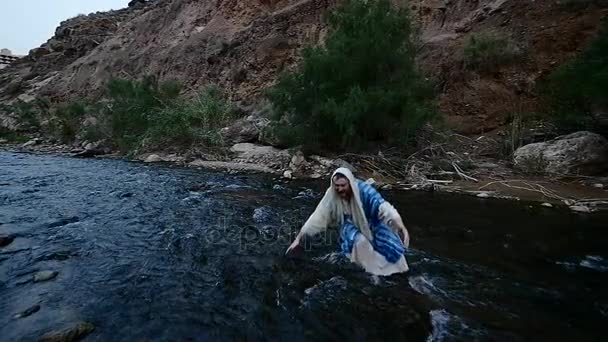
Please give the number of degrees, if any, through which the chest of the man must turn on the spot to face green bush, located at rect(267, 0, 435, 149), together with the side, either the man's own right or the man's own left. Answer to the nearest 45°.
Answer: approximately 135° to the man's own right

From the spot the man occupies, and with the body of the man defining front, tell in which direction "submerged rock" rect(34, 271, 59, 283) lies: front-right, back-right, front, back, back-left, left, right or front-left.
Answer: front-right

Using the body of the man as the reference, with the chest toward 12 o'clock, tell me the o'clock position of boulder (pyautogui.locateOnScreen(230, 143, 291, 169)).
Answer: The boulder is roughly at 4 o'clock from the man.

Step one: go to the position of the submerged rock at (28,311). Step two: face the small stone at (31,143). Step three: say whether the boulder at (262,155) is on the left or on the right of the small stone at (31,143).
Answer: right

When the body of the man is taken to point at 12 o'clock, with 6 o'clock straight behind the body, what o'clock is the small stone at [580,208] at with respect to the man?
The small stone is roughly at 6 o'clock from the man.

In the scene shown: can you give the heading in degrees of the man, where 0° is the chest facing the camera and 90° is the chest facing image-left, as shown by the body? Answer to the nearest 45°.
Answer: approximately 45°

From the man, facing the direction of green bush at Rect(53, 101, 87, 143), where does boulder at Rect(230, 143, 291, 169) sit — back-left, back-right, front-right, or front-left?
front-right

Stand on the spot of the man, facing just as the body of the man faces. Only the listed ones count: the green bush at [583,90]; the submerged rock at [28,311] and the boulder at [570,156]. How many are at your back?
2

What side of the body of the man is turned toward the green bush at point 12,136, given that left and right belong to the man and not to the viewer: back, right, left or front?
right

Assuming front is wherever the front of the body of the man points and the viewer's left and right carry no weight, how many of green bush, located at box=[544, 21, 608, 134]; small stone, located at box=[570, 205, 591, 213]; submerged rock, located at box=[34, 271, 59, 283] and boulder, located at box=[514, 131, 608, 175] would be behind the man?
3

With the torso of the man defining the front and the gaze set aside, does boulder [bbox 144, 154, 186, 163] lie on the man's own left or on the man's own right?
on the man's own right

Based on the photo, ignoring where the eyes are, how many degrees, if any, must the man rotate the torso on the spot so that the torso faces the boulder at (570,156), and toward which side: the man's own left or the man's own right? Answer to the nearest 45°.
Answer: approximately 180°
